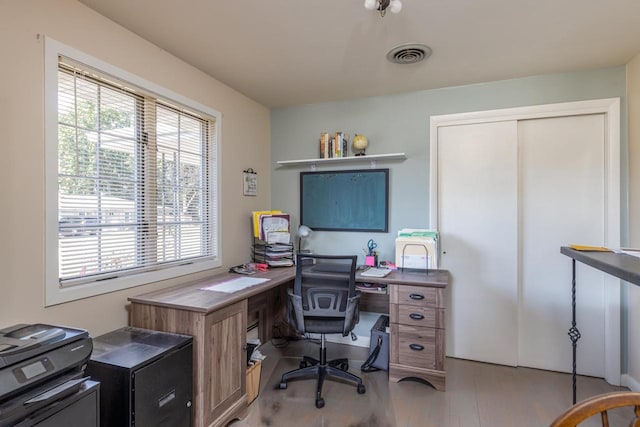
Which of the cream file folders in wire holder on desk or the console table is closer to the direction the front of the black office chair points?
the cream file folders in wire holder on desk

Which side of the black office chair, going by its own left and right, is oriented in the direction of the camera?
back

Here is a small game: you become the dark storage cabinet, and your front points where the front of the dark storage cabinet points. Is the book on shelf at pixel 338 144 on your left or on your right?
on your left

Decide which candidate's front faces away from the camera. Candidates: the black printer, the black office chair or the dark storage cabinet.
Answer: the black office chair

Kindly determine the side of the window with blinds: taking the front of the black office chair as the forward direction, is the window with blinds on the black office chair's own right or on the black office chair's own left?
on the black office chair's own left

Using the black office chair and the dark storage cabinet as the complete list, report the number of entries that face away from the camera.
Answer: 1

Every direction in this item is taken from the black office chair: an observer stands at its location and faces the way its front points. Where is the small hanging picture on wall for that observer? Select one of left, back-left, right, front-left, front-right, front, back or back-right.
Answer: front-left

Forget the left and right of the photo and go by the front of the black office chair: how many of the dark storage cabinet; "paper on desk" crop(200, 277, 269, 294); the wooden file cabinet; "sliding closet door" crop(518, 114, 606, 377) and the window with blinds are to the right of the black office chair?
2

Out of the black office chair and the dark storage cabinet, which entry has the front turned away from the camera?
the black office chair

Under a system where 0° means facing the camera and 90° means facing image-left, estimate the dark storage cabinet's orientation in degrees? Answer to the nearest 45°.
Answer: approximately 315°

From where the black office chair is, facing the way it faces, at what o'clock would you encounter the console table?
The console table is roughly at 4 o'clock from the black office chair.

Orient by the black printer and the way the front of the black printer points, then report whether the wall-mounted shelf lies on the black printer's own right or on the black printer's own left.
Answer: on the black printer's own left

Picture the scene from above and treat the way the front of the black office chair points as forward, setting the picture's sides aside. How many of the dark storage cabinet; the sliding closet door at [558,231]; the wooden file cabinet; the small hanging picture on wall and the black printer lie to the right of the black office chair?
2
